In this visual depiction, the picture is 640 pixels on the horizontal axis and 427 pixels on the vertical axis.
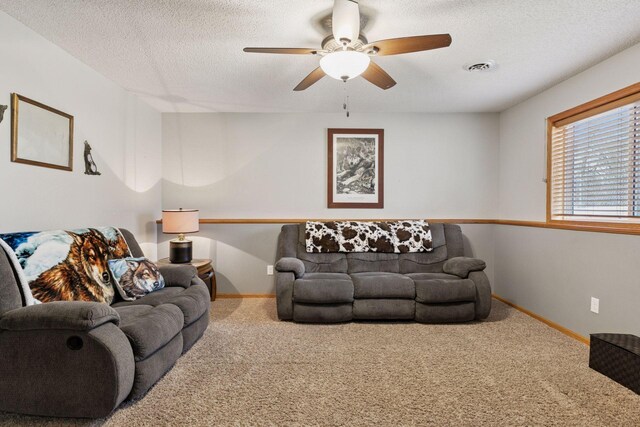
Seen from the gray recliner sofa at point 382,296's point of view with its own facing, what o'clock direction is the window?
The window is roughly at 9 o'clock from the gray recliner sofa.

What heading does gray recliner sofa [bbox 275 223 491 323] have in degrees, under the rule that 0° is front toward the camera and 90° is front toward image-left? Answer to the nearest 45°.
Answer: approximately 0°

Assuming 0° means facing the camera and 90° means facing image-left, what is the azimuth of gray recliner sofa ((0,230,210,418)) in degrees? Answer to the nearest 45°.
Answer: approximately 315°

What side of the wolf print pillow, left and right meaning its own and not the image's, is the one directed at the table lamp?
left

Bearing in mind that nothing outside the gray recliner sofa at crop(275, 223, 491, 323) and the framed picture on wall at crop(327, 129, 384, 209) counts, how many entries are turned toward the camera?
2

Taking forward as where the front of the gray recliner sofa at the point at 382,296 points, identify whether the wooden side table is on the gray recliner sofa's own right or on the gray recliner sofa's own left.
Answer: on the gray recliner sofa's own right

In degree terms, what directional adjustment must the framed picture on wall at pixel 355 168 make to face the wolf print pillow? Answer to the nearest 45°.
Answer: approximately 45° to its right

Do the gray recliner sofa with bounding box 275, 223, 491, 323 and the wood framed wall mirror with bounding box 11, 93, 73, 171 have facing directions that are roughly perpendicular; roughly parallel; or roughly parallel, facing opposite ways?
roughly perpendicular

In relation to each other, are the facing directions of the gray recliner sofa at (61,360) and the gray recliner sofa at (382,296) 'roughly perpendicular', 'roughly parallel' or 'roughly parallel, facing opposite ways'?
roughly perpendicular

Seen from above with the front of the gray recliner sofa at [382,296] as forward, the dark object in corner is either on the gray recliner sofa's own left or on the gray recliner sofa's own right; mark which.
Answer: on the gray recliner sofa's own left

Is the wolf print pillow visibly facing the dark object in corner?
yes

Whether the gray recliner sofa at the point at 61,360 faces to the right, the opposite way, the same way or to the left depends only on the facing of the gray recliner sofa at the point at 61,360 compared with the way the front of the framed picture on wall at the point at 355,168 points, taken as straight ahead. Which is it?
to the left
